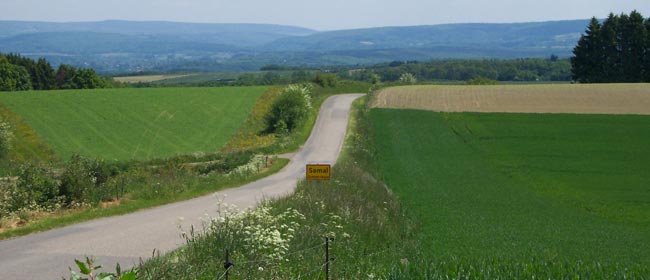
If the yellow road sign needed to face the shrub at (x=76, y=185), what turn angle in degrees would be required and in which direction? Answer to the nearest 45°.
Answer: approximately 135° to its right

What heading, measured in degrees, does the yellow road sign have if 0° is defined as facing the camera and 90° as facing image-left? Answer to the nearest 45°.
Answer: approximately 0°

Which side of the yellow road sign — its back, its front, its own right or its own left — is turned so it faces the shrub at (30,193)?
right
